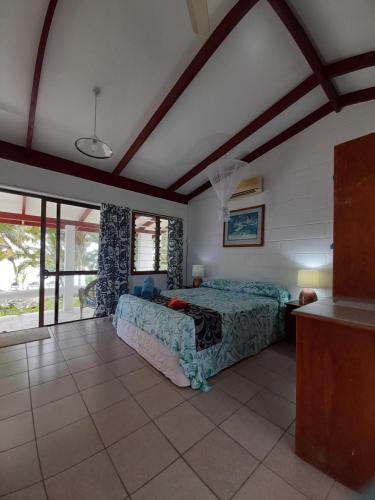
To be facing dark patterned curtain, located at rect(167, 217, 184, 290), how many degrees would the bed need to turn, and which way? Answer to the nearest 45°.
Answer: approximately 135° to its right

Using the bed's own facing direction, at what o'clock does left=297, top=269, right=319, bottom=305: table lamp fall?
The table lamp is roughly at 7 o'clock from the bed.

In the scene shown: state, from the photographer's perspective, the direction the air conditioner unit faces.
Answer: facing the viewer and to the left of the viewer

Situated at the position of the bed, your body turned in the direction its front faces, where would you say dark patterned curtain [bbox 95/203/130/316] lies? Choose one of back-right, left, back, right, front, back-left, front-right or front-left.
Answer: right

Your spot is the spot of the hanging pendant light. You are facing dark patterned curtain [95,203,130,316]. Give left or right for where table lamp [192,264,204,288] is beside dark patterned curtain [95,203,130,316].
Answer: right

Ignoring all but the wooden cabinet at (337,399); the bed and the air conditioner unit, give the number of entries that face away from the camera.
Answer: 0

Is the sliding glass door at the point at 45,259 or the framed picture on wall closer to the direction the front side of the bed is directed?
the sliding glass door

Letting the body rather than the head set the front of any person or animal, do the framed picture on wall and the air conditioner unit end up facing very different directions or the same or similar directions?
same or similar directions

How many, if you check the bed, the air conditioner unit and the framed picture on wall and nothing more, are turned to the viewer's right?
0

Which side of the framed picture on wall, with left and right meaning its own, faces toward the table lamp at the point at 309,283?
left

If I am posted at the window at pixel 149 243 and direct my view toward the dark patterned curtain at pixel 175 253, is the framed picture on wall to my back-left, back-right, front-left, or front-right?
front-right

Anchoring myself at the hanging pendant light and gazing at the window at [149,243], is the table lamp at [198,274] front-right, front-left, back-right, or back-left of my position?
front-right
